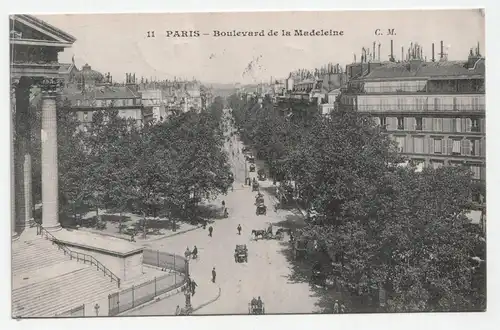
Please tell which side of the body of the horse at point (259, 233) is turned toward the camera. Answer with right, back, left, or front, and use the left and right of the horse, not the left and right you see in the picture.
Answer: left

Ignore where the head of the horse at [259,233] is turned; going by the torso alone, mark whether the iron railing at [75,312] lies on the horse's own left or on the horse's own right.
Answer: on the horse's own left

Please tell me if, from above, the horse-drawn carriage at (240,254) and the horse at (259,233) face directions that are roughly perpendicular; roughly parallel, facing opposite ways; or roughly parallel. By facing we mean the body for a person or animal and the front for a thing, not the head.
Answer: roughly perpendicular

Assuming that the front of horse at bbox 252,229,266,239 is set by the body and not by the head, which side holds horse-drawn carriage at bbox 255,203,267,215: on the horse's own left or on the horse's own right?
on the horse's own right
